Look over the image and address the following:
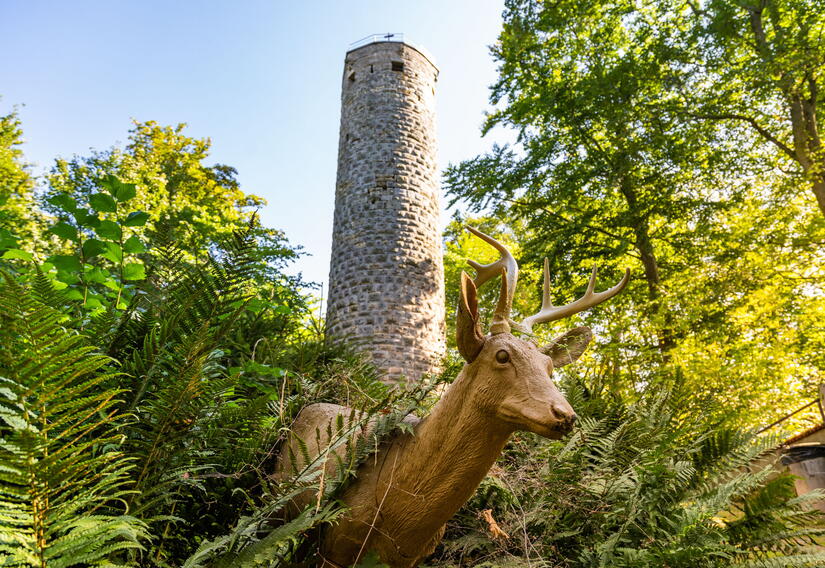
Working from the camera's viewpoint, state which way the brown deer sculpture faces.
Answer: facing the viewer and to the right of the viewer

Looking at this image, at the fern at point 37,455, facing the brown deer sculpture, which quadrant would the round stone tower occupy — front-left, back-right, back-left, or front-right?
front-left

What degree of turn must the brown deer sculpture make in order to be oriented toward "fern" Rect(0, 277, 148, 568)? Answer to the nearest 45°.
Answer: approximately 90° to its right

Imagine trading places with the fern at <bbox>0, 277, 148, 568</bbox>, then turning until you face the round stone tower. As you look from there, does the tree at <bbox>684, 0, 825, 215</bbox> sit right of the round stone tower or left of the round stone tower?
right

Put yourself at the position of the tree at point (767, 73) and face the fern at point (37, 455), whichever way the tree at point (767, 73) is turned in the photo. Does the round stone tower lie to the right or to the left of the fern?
right

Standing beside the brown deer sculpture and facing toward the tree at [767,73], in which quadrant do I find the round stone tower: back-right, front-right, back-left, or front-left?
front-left

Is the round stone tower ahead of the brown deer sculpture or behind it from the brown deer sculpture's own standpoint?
behind

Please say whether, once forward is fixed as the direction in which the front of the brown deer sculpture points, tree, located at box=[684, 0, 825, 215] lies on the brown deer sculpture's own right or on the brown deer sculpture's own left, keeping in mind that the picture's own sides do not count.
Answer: on the brown deer sculpture's own left

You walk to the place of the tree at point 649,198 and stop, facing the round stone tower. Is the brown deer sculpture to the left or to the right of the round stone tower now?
left

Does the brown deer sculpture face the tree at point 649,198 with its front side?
no
